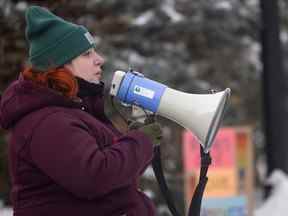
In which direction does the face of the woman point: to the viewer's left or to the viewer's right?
to the viewer's right

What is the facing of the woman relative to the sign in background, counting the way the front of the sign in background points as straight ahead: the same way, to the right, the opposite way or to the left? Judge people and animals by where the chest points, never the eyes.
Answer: to the left

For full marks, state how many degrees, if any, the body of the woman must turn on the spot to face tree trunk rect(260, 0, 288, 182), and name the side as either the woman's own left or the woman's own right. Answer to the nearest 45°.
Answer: approximately 45° to the woman's own left

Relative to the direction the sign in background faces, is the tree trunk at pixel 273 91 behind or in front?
behind

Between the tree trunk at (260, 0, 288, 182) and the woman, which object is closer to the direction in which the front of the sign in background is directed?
the woman

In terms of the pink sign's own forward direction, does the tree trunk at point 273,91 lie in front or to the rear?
to the rear

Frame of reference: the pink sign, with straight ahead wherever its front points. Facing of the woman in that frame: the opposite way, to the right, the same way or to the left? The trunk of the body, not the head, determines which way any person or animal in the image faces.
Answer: to the left

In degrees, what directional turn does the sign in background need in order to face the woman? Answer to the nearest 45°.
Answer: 0° — it already faces them

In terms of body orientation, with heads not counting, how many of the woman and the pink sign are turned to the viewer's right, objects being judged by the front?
1

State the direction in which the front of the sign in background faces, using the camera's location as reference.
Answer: facing the viewer

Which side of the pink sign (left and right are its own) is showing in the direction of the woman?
front

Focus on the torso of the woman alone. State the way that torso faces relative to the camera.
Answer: to the viewer's right
